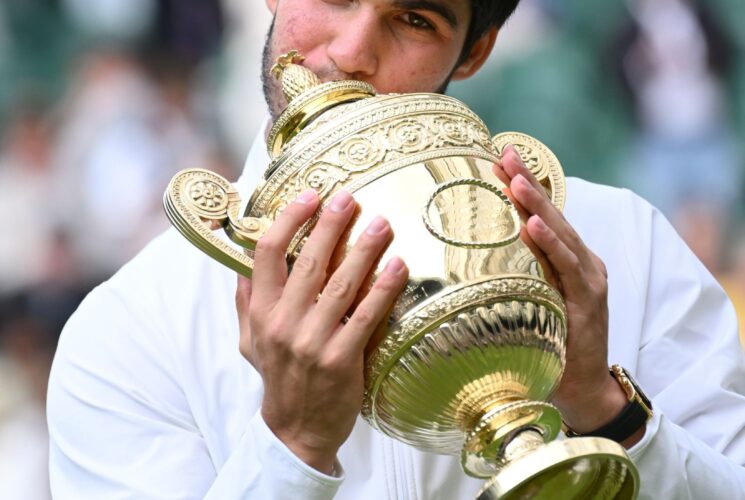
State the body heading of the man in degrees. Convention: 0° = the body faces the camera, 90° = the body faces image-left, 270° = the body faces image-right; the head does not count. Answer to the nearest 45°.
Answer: approximately 0°
